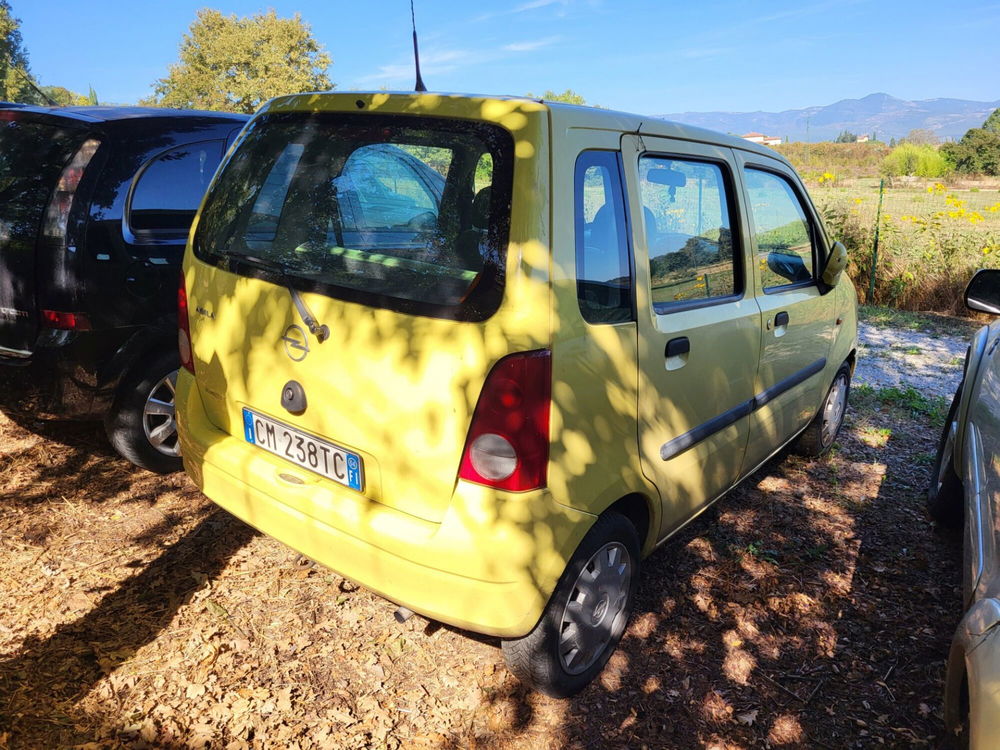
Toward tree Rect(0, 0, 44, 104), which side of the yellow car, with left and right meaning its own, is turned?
left

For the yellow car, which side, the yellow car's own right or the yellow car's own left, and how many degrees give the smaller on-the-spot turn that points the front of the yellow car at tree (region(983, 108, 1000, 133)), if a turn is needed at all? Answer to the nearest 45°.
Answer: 0° — it already faces it

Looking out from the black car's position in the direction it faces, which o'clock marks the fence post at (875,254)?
The fence post is roughly at 1 o'clock from the black car.

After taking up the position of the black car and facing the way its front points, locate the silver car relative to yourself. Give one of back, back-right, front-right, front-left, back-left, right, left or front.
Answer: right

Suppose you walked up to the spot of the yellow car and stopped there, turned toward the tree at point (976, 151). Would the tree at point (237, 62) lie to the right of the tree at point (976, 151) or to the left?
left

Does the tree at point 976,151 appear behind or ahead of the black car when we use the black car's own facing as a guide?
ahead

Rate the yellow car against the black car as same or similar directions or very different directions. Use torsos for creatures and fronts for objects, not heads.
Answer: same or similar directions

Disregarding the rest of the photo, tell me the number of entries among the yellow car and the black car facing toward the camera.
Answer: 0

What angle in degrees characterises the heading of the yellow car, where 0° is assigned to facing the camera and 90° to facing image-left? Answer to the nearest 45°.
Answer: approximately 225°

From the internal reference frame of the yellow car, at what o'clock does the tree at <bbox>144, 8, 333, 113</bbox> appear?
The tree is roughly at 10 o'clock from the yellow car.

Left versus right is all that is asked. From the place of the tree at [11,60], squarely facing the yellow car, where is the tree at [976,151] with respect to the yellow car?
left

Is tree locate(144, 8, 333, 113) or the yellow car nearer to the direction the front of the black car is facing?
the tree

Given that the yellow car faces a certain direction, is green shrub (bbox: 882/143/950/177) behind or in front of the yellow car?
in front

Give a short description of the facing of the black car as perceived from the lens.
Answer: facing away from the viewer and to the right of the viewer

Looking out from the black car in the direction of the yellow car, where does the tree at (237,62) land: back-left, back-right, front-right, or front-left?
back-left

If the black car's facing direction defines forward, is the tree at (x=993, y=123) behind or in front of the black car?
in front
